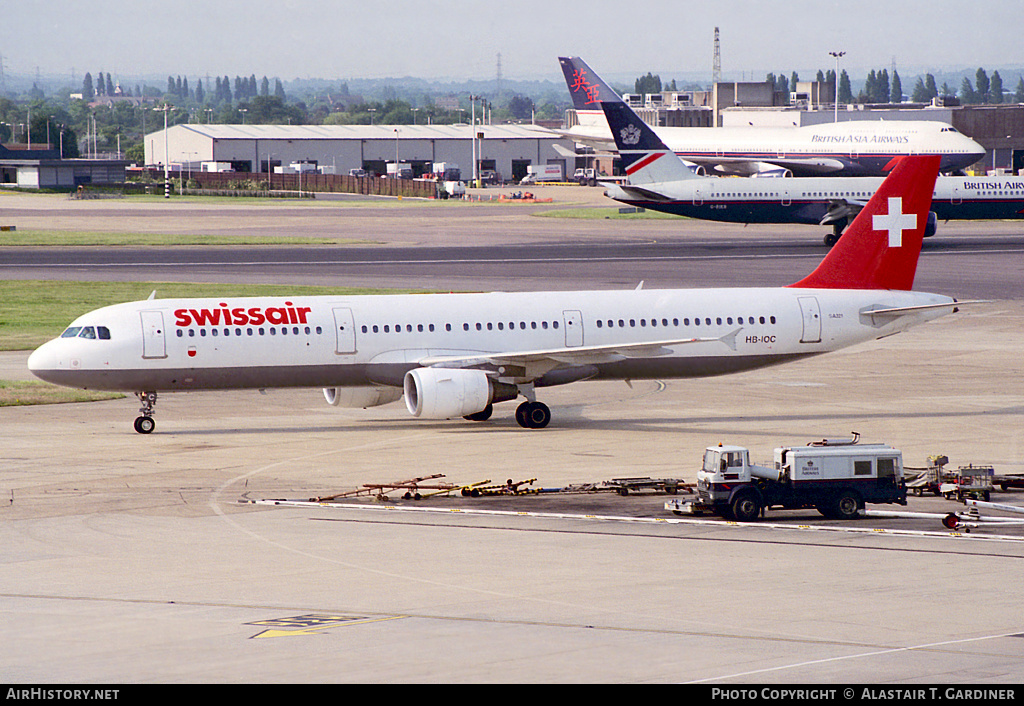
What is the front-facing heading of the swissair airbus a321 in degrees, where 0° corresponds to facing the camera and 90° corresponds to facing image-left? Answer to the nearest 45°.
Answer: approximately 90°

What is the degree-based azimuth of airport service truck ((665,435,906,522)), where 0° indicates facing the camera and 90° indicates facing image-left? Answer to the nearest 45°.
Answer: approximately 90°

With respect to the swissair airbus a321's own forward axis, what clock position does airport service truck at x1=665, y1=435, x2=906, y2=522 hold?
The airport service truck is roughly at 8 o'clock from the swissair airbus a321.

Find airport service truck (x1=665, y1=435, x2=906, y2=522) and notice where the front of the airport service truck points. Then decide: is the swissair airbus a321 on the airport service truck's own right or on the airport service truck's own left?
on the airport service truck's own right

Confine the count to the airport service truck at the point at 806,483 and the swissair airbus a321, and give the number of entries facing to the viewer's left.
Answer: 2
